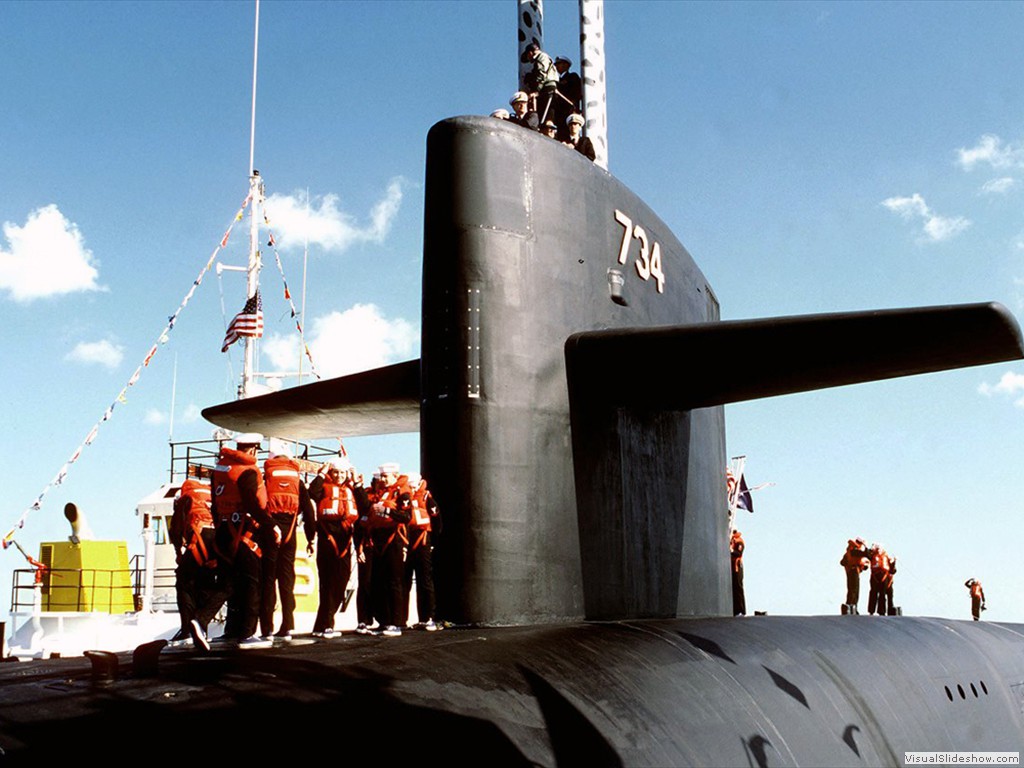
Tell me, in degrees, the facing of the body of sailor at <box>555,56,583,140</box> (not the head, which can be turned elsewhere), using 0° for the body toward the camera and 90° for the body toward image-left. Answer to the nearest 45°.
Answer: approximately 45°

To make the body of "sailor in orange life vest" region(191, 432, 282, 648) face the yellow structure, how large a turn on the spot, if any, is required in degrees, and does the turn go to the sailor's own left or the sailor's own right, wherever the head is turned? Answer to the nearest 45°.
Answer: approximately 45° to the sailor's own left

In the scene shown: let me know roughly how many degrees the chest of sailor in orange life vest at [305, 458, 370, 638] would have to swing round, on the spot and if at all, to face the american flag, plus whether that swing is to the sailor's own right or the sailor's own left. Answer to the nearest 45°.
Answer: approximately 180°

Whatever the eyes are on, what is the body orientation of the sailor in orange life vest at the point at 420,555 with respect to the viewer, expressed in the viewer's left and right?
facing the viewer and to the left of the viewer

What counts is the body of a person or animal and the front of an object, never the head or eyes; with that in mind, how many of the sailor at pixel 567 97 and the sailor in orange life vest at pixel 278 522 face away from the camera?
1

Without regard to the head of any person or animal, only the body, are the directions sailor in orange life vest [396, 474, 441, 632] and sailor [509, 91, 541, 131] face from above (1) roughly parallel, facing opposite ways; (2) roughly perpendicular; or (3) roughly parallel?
roughly parallel

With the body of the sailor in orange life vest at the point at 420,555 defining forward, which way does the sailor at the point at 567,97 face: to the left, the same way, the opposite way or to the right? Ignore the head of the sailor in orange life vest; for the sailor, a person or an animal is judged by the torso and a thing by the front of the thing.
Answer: the same way

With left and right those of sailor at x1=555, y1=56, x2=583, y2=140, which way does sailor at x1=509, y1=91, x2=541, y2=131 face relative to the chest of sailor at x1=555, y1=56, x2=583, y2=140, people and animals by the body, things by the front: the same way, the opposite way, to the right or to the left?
the same way

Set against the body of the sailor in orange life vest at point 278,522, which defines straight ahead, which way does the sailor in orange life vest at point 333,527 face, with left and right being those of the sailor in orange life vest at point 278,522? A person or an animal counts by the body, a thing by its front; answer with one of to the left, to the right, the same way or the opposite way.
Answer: the opposite way

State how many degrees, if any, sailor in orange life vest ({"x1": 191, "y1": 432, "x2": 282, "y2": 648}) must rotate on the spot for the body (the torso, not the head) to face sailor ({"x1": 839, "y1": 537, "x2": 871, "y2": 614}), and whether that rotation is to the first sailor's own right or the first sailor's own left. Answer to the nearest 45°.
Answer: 0° — they already face them

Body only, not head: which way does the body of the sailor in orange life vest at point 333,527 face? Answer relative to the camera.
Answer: toward the camera
